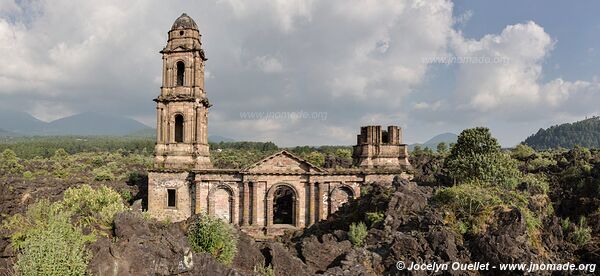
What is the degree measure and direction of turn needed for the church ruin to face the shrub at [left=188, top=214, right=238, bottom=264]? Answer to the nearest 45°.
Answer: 0° — it already faces it

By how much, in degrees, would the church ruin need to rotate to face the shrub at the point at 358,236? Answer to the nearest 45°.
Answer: approximately 45° to its left

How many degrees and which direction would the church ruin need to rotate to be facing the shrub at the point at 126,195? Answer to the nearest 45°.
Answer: approximately 135° to its right

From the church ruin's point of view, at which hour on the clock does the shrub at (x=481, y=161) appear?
The shrub is roughly at 9 o'clock from the church ruin.

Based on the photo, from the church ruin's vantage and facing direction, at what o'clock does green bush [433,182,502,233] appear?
The green bush is roughly at 10 o'clock from the church ruin.

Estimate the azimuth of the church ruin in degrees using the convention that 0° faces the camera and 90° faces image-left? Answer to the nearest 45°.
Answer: approximately 0°

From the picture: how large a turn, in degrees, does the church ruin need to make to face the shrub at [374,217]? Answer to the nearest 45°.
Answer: approximately 45° to its left
